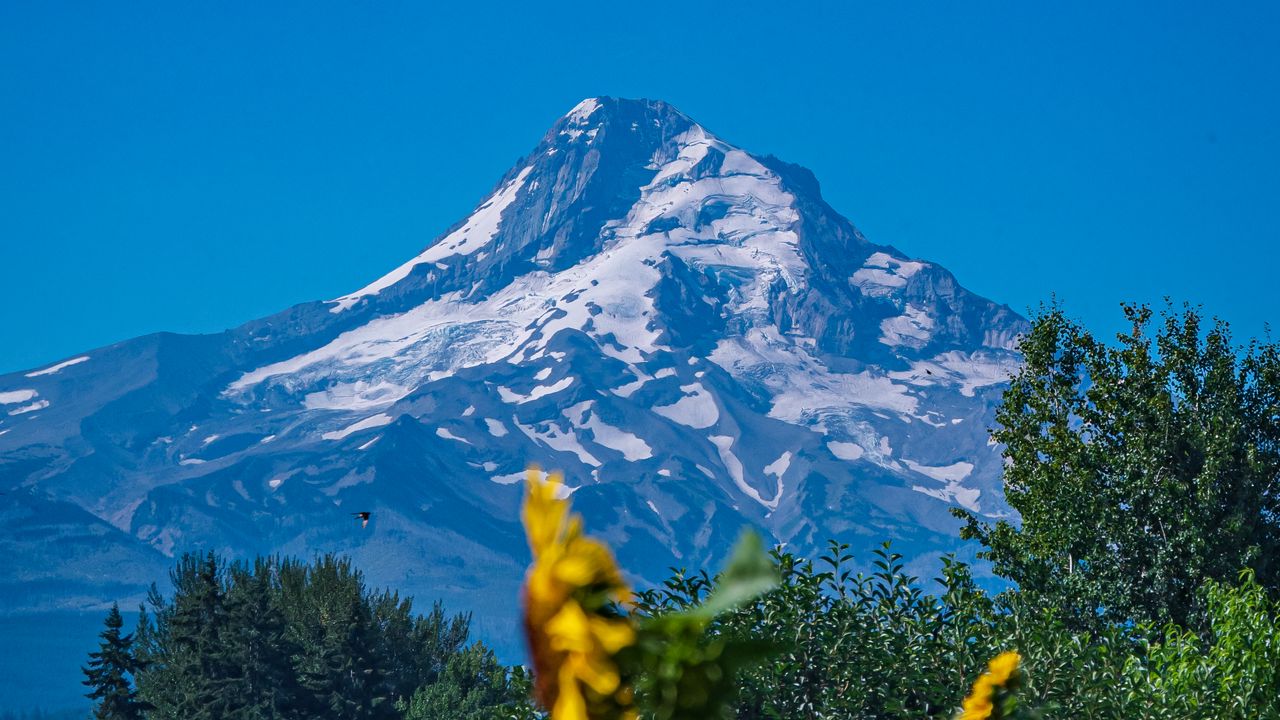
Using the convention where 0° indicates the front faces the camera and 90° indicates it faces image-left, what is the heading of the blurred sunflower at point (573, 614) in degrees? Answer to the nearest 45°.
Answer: approximately 90°

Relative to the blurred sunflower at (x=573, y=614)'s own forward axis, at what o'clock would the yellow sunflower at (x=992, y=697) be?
The yellow sunflower is roughly at 4 o'clock from the blurred sunflower.
